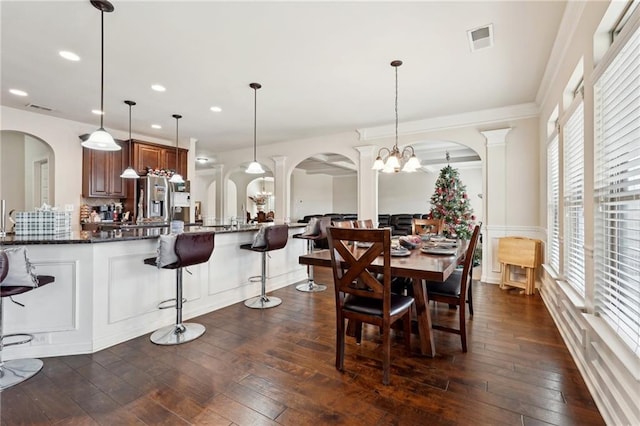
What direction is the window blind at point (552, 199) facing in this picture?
to the viewer's left

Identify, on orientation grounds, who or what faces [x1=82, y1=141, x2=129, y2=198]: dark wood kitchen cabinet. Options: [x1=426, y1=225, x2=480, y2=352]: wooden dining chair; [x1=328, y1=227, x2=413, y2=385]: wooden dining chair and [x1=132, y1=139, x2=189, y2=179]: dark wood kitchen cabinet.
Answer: [x1=426, y1=225, x2=480, y2=352]: wooden dining chair

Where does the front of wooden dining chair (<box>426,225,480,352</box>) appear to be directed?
to the viewer's left

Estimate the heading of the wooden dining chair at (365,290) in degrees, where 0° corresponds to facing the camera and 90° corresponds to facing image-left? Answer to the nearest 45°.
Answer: approximately 225°

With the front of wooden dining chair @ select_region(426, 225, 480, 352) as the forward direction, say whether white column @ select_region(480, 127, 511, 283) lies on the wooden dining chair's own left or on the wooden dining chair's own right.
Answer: on the wooden dining chair's own right

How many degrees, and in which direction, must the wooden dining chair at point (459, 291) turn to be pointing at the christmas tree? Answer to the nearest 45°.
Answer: approximately 90° to its right
